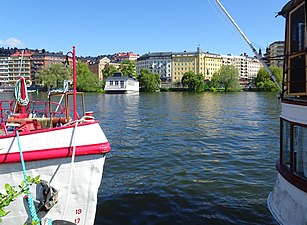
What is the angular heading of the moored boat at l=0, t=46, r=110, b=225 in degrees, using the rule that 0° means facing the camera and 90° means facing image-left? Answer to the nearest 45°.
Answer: approximately 270°

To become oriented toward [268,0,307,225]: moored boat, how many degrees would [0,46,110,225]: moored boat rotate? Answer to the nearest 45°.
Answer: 0° — it already faces it
